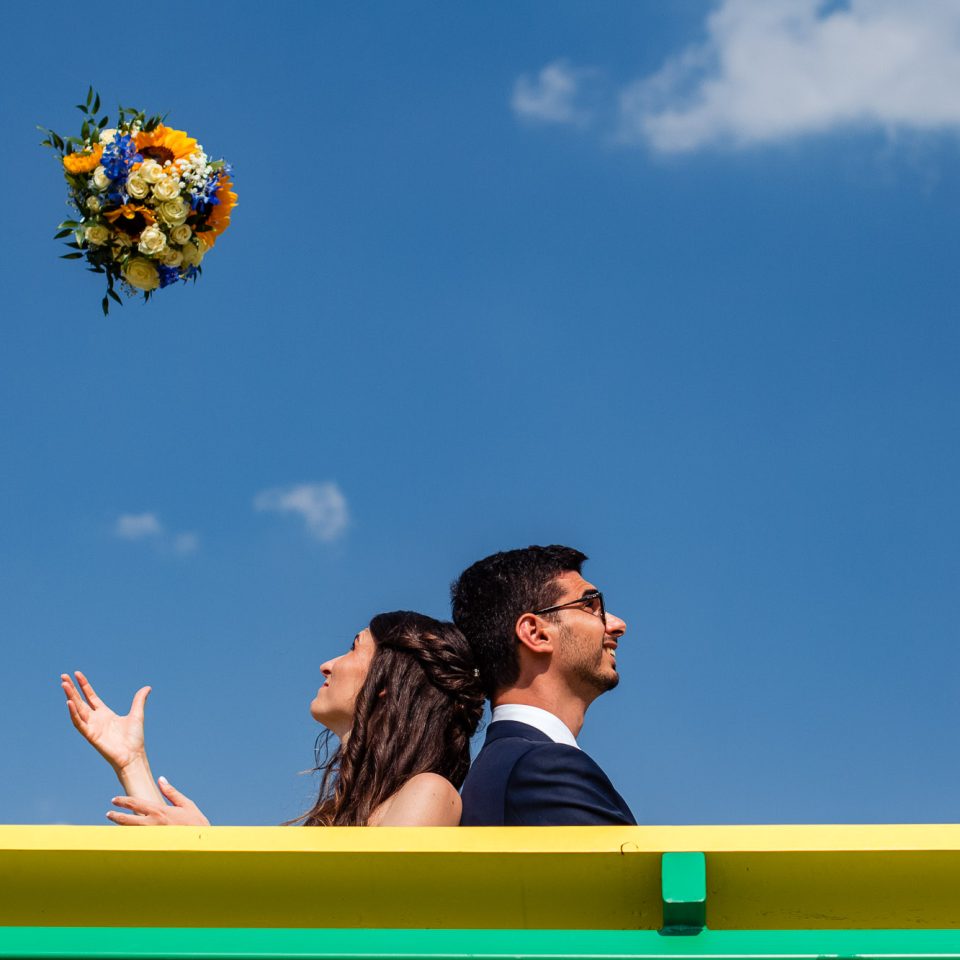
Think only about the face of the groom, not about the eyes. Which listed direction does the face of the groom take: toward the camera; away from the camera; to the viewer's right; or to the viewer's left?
to the viewer's right

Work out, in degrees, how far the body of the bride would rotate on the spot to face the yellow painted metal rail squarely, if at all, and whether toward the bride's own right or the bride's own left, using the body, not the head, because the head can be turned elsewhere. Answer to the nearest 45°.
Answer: approximately 90° to the bride's own left

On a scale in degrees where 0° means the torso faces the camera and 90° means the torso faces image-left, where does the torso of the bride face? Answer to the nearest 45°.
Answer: approximately 90°

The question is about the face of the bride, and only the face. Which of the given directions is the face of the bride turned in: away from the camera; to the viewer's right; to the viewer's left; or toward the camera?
to the viewer's left
